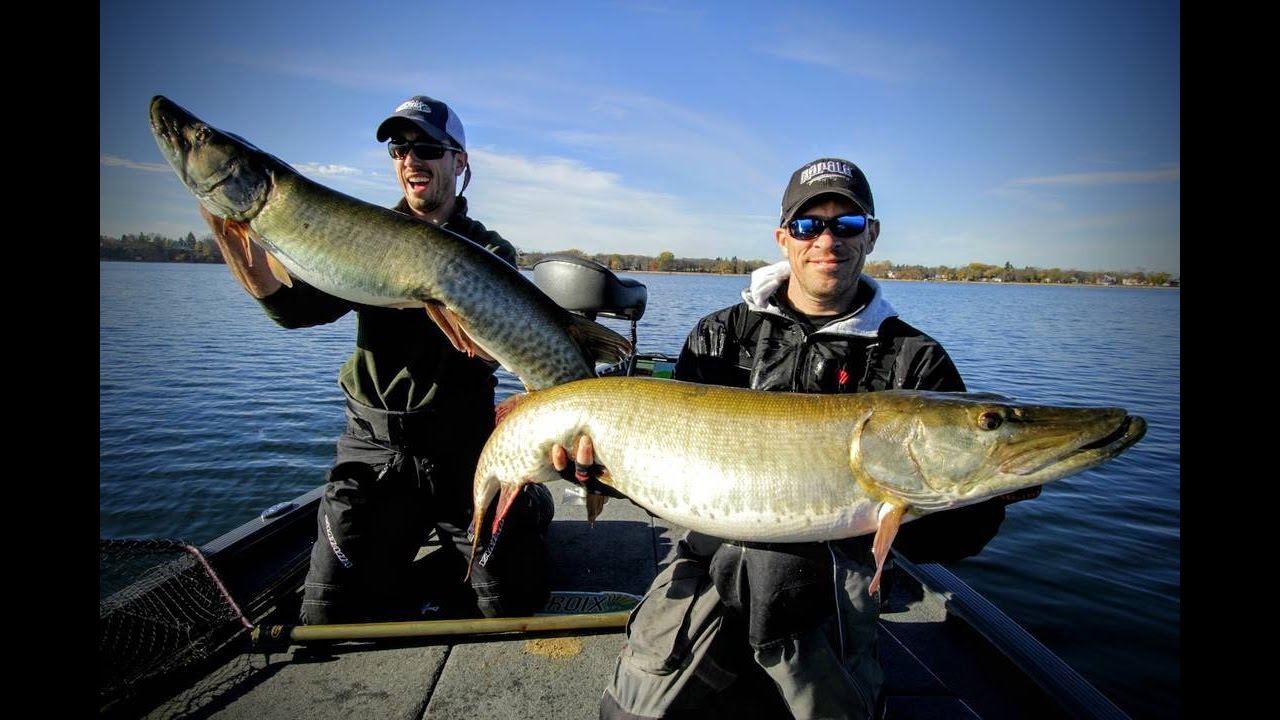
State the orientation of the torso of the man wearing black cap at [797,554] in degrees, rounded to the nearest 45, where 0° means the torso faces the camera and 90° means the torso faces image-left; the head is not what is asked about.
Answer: approximately 0°

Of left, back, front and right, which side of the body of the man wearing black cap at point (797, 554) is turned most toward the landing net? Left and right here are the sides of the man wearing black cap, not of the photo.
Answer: right

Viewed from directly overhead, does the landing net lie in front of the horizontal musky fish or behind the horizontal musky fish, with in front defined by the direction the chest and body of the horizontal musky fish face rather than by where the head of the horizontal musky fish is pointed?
behind

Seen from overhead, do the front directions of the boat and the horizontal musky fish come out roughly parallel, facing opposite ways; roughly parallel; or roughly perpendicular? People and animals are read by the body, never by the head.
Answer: roughly perpendicular

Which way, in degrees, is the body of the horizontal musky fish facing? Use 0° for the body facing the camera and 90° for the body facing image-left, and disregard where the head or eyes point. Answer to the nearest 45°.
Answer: approximately 270°
